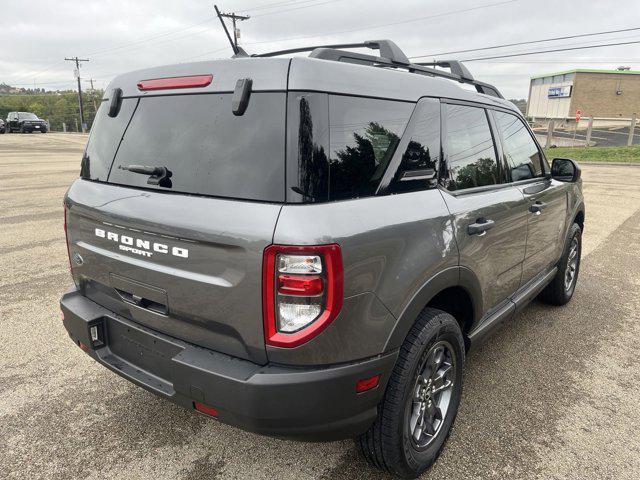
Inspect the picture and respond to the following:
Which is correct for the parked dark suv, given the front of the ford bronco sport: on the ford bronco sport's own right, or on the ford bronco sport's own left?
on the ford bronco sport's own left

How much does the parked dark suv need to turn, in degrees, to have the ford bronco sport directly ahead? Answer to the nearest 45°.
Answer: approximately 45° to its right

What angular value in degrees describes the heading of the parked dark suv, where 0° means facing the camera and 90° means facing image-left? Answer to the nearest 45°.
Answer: approximately 315°

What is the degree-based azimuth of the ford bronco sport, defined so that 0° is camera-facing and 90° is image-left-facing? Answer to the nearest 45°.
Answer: approximately 225°
